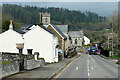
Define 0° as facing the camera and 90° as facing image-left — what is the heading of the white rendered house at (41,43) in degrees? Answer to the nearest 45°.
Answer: approximately 270°

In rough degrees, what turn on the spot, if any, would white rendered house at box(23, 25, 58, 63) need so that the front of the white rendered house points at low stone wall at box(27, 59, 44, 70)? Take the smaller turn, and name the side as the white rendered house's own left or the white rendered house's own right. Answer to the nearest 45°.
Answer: approximately 90° to the white rendered house's own right

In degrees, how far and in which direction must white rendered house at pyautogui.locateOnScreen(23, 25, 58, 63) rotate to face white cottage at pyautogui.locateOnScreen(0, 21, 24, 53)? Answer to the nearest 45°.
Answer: approximately 180°

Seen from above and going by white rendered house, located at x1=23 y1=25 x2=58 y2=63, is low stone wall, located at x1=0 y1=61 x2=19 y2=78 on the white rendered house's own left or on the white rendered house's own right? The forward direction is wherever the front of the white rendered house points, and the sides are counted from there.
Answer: on the white rendered house's own right

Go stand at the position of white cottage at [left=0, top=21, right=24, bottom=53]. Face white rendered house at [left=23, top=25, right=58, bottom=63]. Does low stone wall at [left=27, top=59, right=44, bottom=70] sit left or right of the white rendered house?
right
